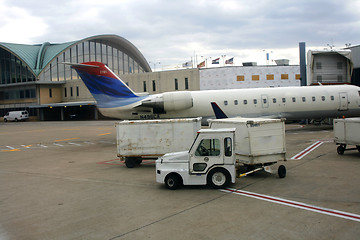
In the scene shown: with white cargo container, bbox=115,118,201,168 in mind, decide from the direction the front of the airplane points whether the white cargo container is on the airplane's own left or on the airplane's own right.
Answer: on the airplane's own right

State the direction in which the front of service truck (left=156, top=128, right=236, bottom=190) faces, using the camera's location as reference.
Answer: facing to the left of the viewer

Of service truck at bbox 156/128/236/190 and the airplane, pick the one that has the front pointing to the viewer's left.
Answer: the service truck

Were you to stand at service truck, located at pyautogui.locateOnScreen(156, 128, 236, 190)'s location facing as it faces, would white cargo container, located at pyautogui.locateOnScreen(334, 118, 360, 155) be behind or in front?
behind

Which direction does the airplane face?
to the viewer's right

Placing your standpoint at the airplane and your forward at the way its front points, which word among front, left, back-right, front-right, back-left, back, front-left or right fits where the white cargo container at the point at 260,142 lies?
right

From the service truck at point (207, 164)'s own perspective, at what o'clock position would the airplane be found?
The airplane is roughly at 3 o'clock from the service truck.

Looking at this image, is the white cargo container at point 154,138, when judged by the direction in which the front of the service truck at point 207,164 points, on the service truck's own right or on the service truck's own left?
on the service truck's own right

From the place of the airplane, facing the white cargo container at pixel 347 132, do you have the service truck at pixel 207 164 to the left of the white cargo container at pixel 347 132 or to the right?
right

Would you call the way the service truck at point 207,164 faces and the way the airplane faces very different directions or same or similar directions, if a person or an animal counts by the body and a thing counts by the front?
very different directions

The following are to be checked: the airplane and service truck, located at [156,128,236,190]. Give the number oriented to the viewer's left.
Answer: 1
